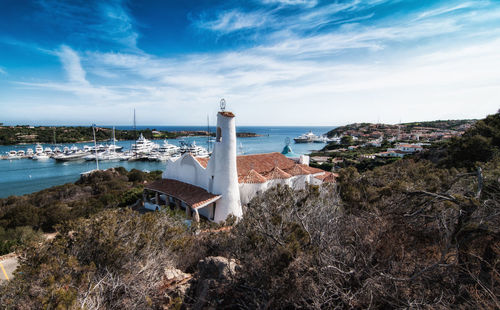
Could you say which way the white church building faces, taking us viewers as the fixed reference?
facing the viewer and to the left of the viewer
